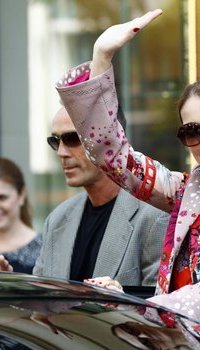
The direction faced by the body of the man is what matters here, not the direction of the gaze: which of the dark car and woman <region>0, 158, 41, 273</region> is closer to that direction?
the dark car

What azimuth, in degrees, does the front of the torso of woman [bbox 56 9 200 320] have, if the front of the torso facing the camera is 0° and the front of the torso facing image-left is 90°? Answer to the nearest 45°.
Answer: approximately 45°

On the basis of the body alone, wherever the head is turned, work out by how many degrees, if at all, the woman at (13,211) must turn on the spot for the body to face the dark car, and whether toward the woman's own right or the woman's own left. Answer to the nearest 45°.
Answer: approximately 45° to the woman's own left

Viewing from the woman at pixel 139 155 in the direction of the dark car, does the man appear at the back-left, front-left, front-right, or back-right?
back-right

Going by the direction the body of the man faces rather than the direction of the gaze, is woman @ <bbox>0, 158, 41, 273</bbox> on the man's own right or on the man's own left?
on the man's own right

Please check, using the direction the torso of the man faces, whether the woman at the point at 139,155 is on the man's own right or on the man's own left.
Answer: on the man's own left
